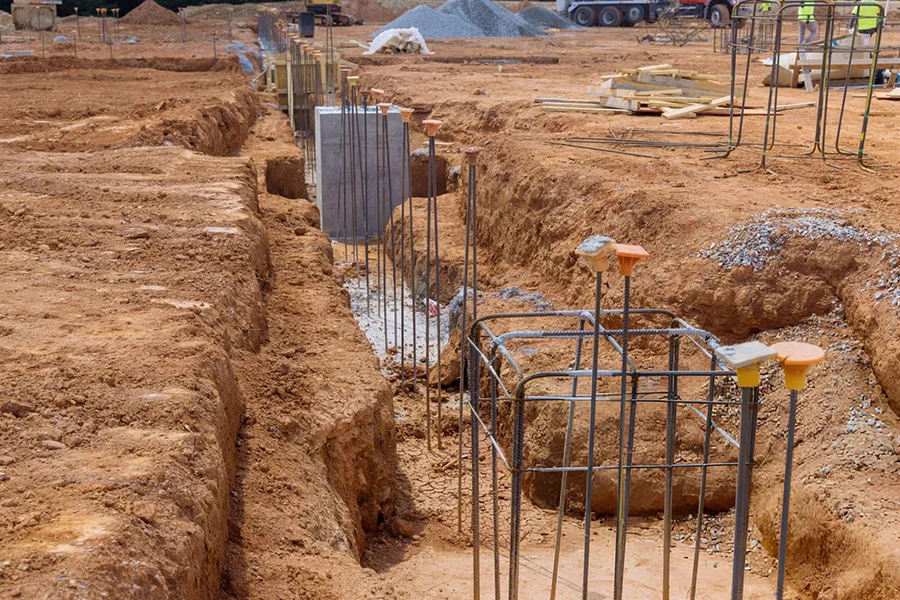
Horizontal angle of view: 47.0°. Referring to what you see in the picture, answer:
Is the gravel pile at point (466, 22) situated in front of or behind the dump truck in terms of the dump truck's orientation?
behind

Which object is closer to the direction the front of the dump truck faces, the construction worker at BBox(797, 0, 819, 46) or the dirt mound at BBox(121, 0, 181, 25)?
the construction worker

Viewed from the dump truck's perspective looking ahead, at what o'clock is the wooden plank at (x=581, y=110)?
The wooden plank is roughly at 3 o'clock from the dump truck.

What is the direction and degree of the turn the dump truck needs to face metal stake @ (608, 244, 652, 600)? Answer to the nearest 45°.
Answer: approximately 90° to its right

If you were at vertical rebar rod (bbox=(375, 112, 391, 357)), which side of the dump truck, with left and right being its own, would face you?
right

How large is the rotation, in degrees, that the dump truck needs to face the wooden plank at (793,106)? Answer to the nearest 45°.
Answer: approximately 90° to its right

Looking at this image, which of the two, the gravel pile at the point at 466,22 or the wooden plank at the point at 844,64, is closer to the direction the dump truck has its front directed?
the wooden plank

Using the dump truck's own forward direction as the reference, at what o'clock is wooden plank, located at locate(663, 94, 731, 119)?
The wooden plank is roughly at 3 o'clock from the dump truck.

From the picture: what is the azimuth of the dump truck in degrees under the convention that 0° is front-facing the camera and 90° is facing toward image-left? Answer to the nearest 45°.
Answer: approximately 270°

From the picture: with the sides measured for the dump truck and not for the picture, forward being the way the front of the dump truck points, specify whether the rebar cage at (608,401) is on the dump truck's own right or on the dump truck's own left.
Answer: on the dump truck's own right
